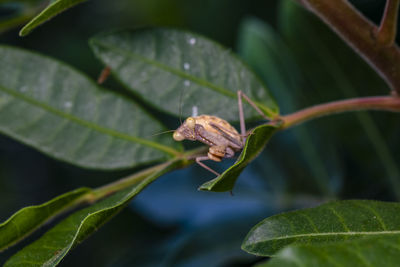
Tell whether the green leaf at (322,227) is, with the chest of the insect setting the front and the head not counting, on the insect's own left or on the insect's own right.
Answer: on the insect's own left

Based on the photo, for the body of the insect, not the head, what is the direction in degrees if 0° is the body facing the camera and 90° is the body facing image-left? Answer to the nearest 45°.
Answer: approximately 45°

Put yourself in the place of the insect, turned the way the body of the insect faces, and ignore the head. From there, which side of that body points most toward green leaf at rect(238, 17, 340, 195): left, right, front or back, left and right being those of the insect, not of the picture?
back

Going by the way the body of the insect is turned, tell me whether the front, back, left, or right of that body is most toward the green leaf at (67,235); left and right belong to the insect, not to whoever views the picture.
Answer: front

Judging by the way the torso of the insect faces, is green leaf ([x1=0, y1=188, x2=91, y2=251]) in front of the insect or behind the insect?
in front
